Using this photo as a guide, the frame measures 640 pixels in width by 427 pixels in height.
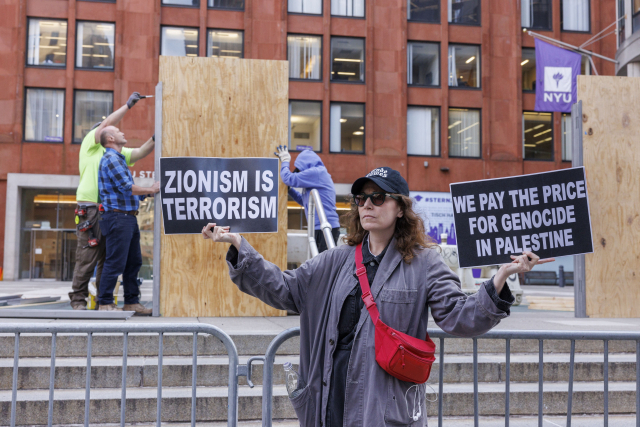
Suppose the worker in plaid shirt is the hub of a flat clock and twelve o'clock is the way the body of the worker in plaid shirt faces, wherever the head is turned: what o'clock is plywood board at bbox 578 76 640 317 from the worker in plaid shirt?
The plywood board is roughly at 12 o'clock from the worker in plaid shirt.

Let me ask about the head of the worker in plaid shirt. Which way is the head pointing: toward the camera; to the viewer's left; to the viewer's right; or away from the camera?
to the viewer's right

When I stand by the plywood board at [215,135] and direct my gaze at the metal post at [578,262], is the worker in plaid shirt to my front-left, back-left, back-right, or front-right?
back-right

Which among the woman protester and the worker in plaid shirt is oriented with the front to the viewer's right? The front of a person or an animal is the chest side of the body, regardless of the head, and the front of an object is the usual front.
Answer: the worker in plaid shirt

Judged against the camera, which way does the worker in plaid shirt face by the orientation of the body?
to the viewer's right

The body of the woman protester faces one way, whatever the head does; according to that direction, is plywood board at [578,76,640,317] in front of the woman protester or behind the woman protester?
behind

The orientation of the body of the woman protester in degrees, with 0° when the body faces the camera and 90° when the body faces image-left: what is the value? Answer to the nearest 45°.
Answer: approximately 45°

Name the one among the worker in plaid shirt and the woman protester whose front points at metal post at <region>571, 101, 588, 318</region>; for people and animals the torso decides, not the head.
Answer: the worker in plaid shirt

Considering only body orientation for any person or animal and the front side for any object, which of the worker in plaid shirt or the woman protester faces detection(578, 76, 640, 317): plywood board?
the worker in plaid shirt
